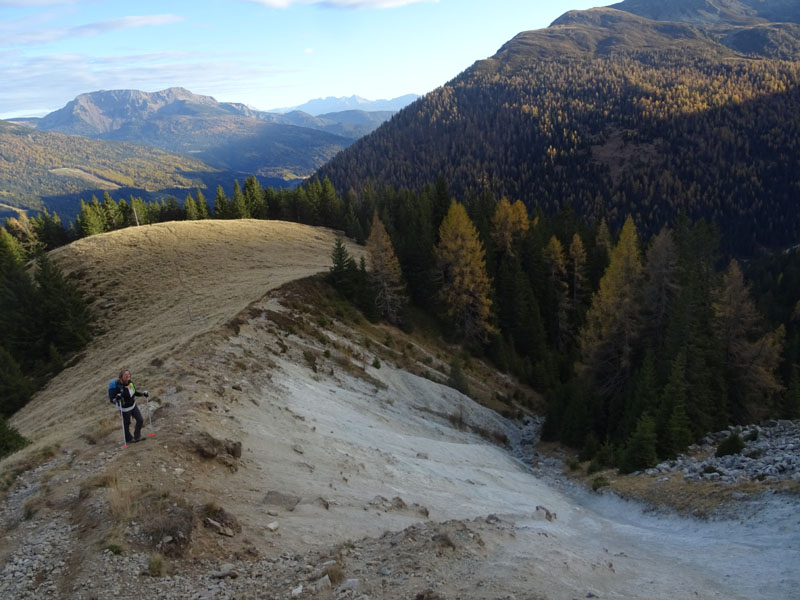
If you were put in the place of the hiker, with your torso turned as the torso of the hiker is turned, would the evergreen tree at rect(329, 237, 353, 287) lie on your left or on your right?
on your left

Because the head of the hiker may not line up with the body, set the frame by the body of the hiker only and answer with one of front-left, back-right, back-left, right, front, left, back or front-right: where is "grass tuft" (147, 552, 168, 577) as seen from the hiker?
front-right

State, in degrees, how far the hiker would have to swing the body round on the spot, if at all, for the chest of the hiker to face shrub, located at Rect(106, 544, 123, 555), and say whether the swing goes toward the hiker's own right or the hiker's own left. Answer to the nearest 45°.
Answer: approximately 45° to the hiker's own right

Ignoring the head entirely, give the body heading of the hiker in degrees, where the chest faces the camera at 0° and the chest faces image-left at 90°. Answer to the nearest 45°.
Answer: approximately 315°

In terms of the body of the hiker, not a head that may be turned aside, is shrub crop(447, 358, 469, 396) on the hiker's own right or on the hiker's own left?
on the hiker's own left
